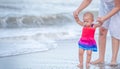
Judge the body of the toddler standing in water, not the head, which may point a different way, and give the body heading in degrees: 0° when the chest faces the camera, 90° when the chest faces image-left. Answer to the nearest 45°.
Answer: approximately 45°
